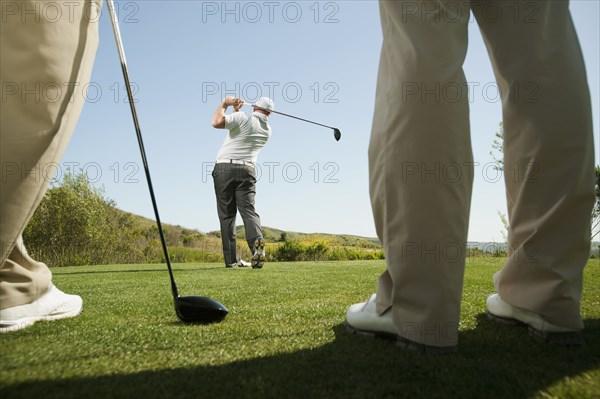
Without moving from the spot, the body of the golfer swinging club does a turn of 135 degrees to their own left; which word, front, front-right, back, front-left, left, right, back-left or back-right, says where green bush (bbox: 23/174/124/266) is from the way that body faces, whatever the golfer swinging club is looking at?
right

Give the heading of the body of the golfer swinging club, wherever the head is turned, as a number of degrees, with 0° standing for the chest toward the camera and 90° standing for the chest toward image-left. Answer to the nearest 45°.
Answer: approximately 180°
